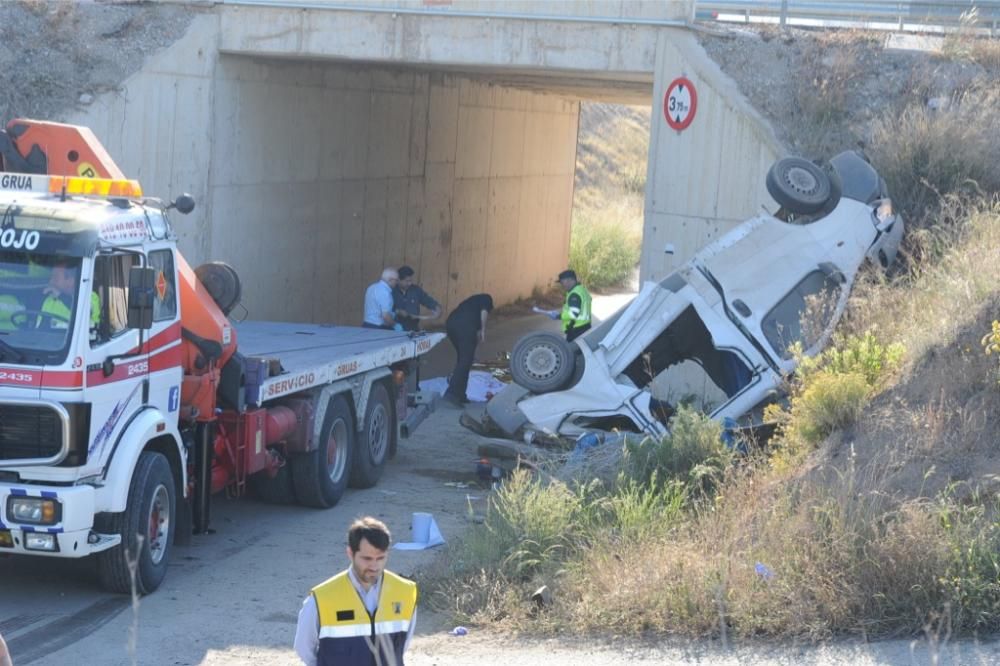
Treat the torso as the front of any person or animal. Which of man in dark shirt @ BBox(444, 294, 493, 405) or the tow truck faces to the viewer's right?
the man in dark shirt

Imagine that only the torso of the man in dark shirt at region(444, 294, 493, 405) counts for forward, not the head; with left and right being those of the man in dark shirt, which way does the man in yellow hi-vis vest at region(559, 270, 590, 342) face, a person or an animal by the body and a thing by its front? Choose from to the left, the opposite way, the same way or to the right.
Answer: the opposite way

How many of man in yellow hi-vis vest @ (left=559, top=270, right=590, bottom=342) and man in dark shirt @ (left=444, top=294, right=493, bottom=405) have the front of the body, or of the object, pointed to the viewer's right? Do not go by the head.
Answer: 1

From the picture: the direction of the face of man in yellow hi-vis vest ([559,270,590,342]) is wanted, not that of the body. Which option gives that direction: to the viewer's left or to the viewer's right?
to the viewer's left

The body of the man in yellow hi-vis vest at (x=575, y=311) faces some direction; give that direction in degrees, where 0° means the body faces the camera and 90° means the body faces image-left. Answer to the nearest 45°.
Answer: approximately 90°

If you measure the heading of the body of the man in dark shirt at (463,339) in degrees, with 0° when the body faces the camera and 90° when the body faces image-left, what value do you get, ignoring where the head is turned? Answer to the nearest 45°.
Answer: approximately 270°
